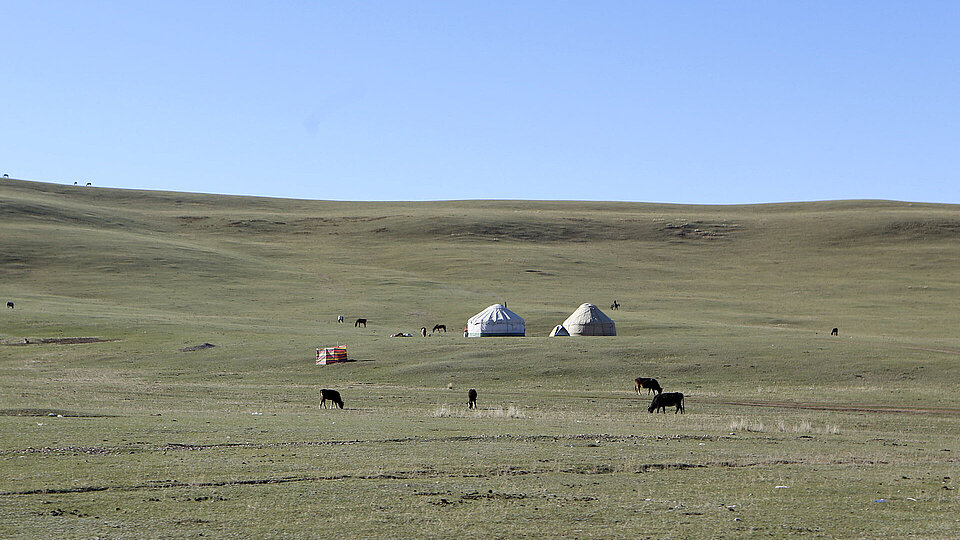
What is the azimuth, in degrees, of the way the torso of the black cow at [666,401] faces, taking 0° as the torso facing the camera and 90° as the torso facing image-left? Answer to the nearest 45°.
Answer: approximately 90°

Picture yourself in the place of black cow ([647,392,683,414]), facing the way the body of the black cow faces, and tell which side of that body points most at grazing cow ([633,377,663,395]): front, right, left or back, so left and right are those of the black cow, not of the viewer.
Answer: right
